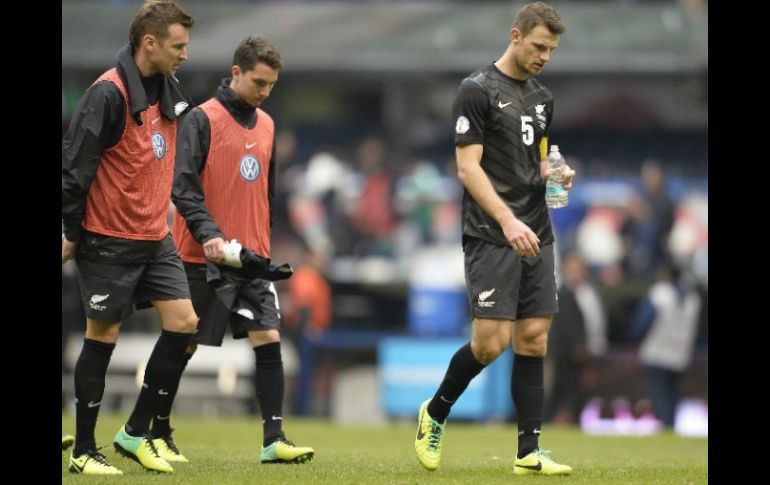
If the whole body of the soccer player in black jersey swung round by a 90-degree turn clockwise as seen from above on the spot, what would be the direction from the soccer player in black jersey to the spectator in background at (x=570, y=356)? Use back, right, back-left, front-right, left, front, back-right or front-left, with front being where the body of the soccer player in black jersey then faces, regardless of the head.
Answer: back-right

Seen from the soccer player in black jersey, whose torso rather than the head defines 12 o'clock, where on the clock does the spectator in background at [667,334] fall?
The spectator in background is roughly at 8 o'clock from the soccer player in black jersey.

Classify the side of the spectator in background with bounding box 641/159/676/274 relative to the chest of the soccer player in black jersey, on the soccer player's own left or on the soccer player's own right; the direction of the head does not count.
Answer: on the soccer player's own left

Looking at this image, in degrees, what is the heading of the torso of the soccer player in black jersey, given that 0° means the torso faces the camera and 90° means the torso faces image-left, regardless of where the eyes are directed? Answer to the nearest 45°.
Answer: approximately 315°
